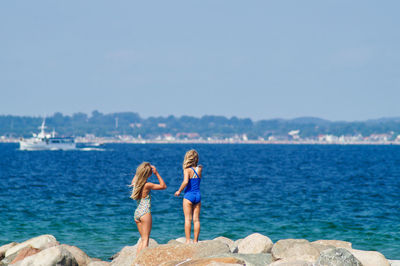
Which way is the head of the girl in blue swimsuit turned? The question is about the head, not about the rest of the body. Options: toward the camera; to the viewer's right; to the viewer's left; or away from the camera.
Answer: away from the camera

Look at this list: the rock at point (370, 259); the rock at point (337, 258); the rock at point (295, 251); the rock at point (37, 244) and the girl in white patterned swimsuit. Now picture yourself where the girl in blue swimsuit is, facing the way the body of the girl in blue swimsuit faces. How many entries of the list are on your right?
3

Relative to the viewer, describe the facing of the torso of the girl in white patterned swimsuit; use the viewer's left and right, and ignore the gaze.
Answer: facing away from the viewer and to the right of the viewer

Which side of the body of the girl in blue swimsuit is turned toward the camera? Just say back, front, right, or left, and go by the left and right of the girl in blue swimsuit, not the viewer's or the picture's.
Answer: back

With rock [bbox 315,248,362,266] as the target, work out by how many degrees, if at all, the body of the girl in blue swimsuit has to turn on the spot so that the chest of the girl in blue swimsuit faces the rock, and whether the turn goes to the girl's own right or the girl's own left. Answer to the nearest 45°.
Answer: approximately 90° to the girl's own right

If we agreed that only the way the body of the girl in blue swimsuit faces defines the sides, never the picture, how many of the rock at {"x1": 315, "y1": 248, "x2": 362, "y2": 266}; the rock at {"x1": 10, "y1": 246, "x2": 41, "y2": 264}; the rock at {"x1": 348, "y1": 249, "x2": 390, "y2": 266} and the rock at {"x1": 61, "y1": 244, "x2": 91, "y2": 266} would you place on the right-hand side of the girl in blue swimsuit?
2

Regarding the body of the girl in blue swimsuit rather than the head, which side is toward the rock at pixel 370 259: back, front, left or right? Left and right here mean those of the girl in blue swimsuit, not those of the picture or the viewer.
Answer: right

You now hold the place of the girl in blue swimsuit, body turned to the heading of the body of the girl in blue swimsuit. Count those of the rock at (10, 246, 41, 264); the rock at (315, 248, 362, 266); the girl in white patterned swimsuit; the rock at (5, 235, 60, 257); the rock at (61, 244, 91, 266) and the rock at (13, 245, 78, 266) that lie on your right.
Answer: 1

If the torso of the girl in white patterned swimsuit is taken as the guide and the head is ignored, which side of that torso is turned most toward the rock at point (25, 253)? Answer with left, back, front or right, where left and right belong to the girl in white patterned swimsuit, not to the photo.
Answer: left

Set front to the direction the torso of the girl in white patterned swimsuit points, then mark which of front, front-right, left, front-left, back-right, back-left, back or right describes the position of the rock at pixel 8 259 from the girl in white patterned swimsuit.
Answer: left

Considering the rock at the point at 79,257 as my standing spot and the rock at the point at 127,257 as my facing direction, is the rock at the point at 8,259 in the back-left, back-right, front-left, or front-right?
back-right

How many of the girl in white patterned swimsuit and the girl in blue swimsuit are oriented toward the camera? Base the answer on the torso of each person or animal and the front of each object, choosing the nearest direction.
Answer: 0

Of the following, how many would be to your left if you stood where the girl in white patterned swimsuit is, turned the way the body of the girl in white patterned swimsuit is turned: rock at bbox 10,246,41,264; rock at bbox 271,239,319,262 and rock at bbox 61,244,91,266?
2
